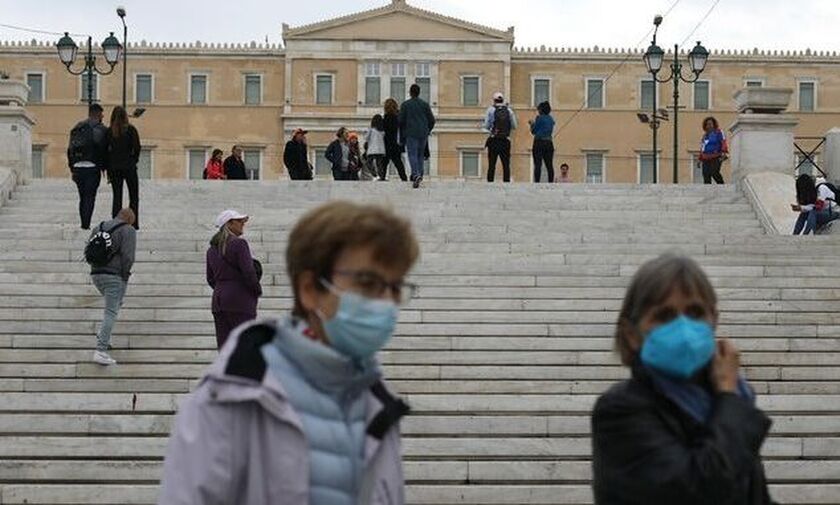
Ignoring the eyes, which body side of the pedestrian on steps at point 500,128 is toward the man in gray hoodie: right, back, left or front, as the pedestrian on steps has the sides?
back

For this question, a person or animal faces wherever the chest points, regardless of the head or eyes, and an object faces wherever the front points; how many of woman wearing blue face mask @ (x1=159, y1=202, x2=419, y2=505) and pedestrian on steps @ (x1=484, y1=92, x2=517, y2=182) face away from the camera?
1

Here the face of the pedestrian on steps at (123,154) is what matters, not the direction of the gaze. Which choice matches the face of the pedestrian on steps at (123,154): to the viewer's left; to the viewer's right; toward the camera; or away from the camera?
away from the camera

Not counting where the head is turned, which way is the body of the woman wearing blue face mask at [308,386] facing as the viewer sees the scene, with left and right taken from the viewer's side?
facing the viewer and to the right of the viewer

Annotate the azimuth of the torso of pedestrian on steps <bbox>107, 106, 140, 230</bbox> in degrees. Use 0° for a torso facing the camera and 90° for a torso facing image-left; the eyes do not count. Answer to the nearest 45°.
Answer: approximately 180°

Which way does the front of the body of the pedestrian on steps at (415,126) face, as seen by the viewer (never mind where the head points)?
away from the camera

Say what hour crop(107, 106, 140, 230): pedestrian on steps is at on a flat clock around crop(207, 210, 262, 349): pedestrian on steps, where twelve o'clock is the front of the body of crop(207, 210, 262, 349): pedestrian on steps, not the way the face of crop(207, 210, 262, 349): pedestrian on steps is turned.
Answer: crop(107, 106, 140, 230): pedestrian on steps is roughly at 10 o'clock from crop(207, 210, 262, 349): pedestrian on steps.

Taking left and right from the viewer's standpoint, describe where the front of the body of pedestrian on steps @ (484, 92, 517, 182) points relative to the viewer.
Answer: facing away from the viewer

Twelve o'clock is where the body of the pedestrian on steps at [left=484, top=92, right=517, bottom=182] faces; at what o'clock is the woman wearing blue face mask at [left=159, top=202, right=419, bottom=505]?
The woman wearing blue face mask is roughly at 6 o'clock from the pedestrian on steps.

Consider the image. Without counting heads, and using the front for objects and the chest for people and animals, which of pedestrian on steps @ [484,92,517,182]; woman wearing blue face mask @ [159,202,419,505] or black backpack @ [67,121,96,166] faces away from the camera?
the pedestrian on steps

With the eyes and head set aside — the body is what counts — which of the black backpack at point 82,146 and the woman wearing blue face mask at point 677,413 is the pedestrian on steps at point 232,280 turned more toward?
the black backpack
